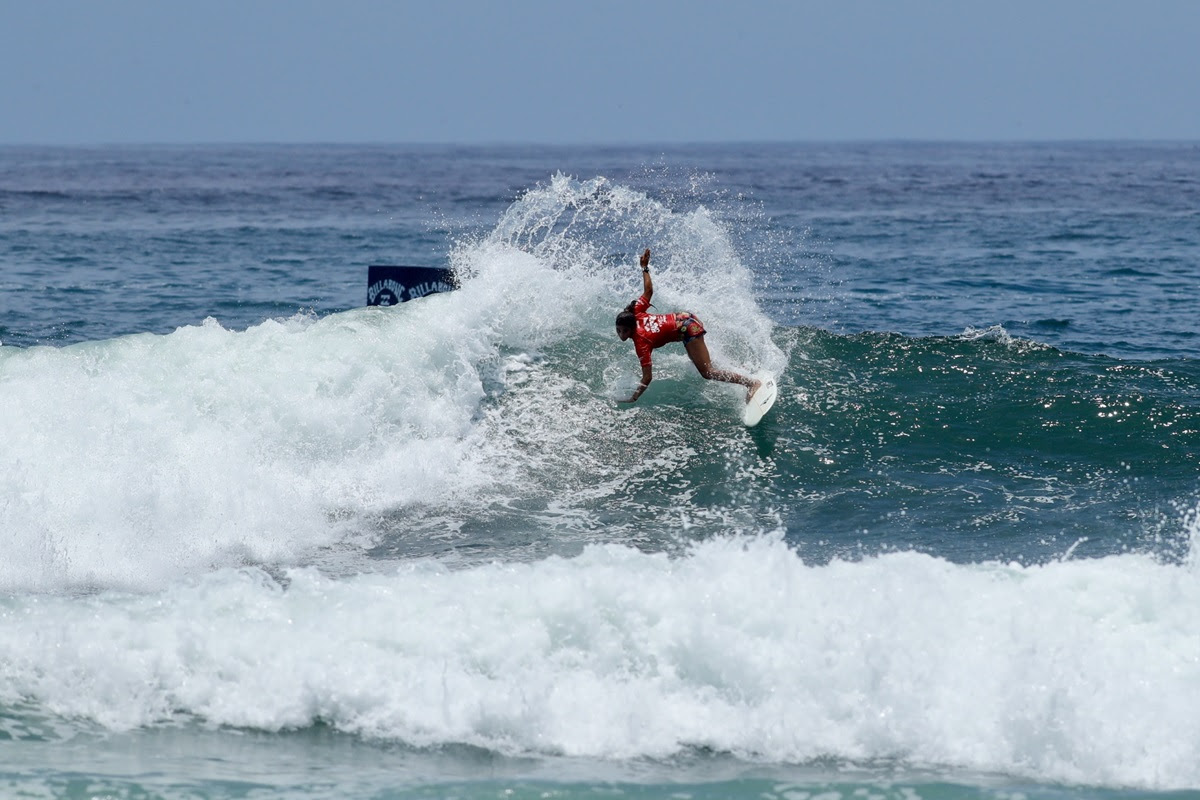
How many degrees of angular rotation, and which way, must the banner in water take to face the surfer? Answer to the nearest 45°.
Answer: approximately 45° to its left

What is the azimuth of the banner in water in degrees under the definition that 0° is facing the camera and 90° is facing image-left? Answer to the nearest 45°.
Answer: approximately 0°

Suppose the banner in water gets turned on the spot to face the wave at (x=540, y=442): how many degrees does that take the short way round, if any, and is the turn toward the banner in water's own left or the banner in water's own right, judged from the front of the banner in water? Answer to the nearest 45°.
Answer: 0° — it already faces it
